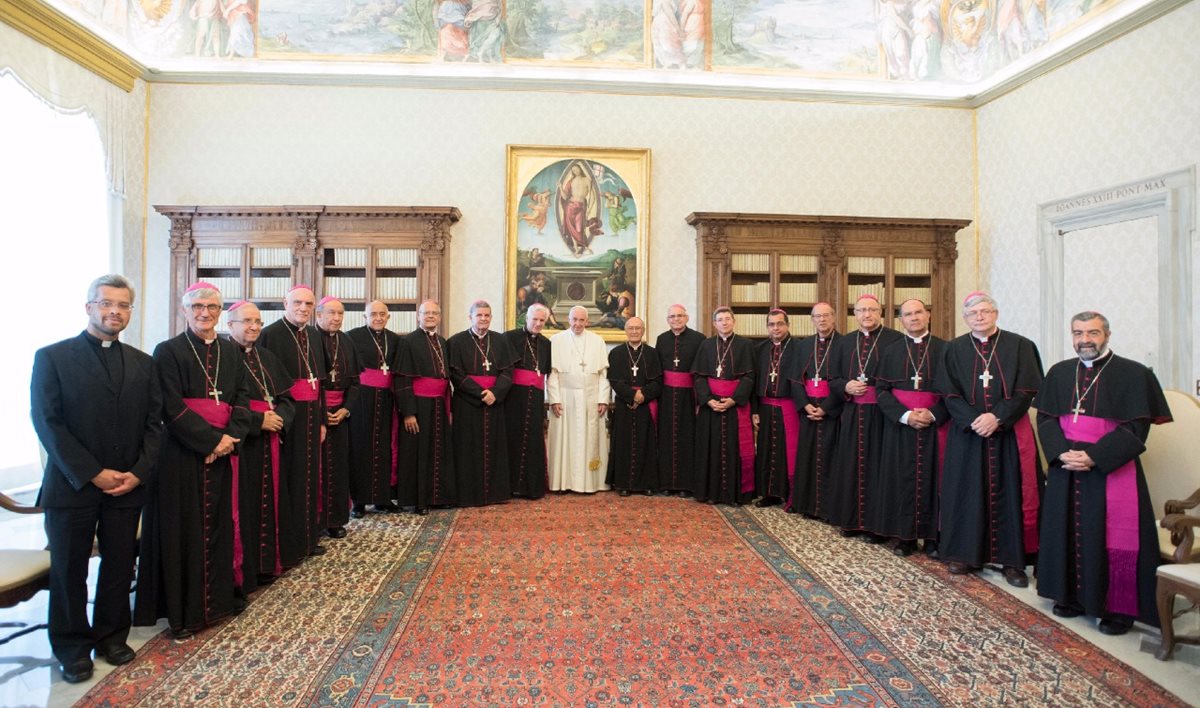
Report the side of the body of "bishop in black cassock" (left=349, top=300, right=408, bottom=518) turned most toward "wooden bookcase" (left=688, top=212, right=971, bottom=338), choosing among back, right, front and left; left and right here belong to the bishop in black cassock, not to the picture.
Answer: left

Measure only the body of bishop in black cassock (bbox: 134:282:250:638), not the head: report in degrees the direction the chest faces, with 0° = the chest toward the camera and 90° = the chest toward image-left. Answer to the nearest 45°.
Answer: approximately 315°

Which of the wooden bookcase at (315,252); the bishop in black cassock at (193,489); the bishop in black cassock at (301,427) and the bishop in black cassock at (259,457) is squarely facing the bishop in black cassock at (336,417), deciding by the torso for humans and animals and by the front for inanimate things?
the wooden bookcase

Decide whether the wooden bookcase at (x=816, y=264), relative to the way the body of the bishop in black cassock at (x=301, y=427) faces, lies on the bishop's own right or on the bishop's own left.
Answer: on the bishop's own left

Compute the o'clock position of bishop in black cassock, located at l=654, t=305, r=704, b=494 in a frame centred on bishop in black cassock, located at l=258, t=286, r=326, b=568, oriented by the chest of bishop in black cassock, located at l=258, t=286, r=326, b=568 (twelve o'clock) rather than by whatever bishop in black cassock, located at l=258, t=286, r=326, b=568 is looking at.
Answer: bishop in black cassock, located at l=654, t=305, r=704, b=494 is roughly at 10 o'clock from bishop in black cassock, located at l=258, t=286, r=326, b=568.
